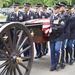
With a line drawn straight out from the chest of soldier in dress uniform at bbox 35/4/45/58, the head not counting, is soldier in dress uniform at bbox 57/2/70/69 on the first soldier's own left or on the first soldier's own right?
on the first soldier's own left

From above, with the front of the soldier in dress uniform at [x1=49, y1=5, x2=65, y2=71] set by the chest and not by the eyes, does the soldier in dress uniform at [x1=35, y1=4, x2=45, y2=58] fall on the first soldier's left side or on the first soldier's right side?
on the first soldier's right side

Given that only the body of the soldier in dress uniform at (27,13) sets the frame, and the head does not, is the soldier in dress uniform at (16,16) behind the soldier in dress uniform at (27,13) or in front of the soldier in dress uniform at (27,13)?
in front

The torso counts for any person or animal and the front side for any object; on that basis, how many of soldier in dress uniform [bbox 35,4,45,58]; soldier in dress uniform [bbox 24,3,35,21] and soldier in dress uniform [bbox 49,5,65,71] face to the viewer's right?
0

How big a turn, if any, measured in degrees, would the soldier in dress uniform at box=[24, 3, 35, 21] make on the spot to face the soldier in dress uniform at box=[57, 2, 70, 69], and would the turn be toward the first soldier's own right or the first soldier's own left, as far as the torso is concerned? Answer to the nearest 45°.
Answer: approximately 90° to the first soldier's own left

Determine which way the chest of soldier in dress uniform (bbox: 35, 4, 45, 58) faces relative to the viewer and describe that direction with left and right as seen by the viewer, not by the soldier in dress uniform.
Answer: facing the viewer and to the left of the viewer

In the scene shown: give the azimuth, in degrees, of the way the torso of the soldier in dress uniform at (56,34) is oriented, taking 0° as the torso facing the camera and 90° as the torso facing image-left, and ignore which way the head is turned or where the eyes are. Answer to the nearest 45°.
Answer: approximately 45°

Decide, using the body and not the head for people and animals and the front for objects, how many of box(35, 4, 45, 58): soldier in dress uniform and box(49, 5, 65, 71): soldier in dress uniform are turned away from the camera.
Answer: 0

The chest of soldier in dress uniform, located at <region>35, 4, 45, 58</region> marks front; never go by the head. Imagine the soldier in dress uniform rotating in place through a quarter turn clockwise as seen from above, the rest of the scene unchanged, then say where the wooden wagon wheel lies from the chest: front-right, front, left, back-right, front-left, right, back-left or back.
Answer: back-left
